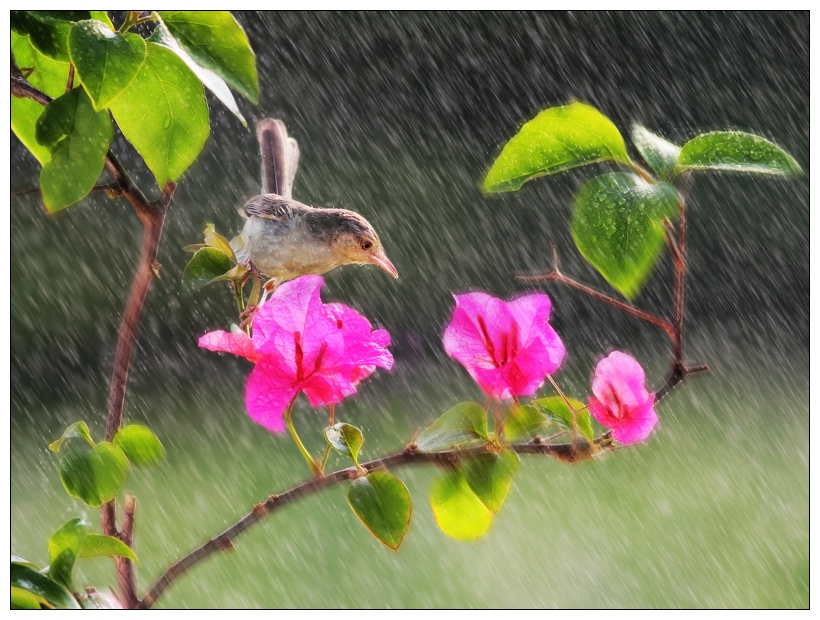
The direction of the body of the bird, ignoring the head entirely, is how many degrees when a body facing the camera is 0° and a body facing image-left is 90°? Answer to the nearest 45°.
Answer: approximately 270°
